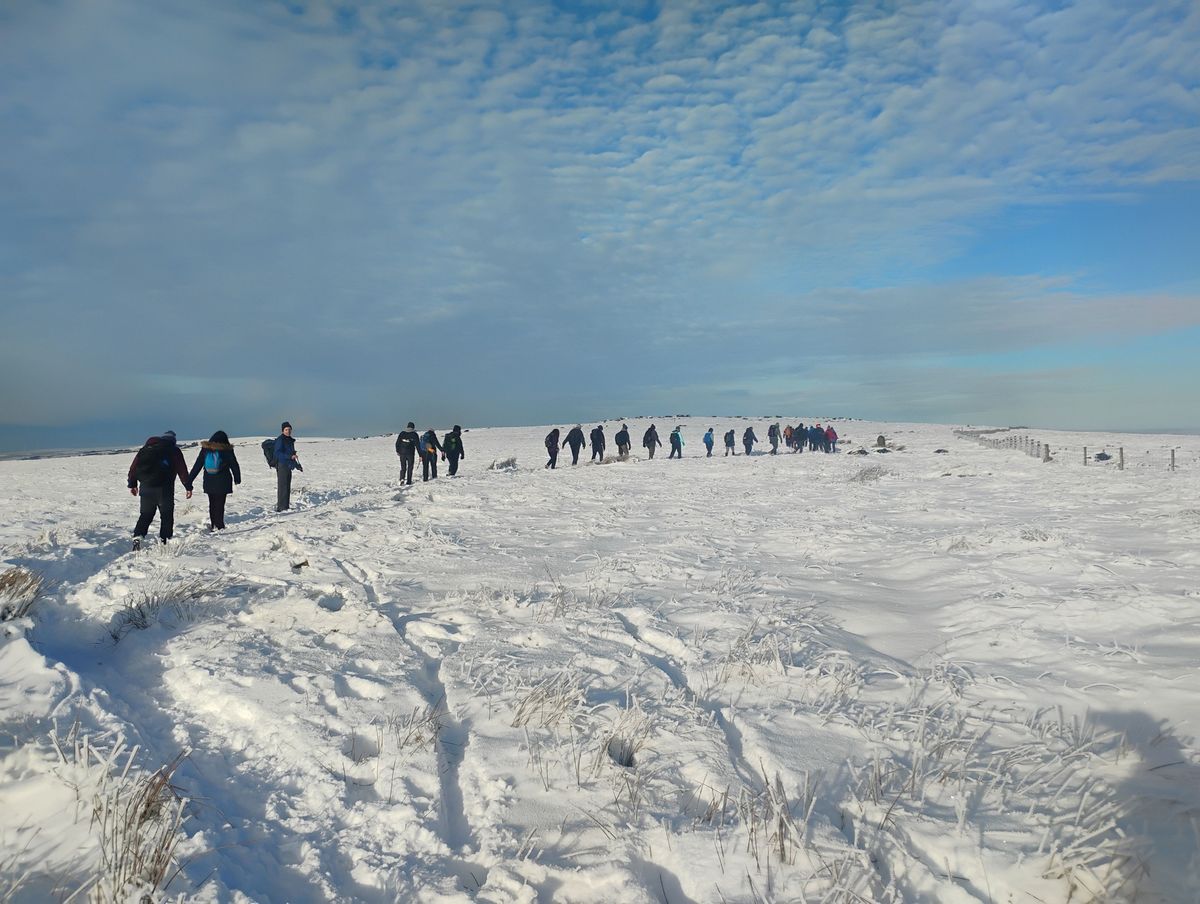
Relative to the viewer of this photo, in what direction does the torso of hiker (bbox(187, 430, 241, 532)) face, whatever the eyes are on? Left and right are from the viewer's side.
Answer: facing away from the viewer and to the right of the viewer

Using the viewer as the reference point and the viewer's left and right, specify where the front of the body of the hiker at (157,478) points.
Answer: facing away from the viewer and to the right of the viewer

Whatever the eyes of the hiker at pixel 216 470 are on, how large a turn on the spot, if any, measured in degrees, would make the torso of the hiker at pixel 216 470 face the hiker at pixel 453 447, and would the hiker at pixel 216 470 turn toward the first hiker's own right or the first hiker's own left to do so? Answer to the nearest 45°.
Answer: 0° — they already face them

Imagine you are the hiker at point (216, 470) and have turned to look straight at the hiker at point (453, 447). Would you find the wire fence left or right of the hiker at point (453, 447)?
right

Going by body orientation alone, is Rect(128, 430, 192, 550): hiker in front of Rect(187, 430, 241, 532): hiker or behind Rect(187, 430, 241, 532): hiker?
behind

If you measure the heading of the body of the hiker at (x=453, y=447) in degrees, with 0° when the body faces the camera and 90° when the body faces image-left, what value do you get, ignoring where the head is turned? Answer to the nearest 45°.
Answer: approximately 225°
